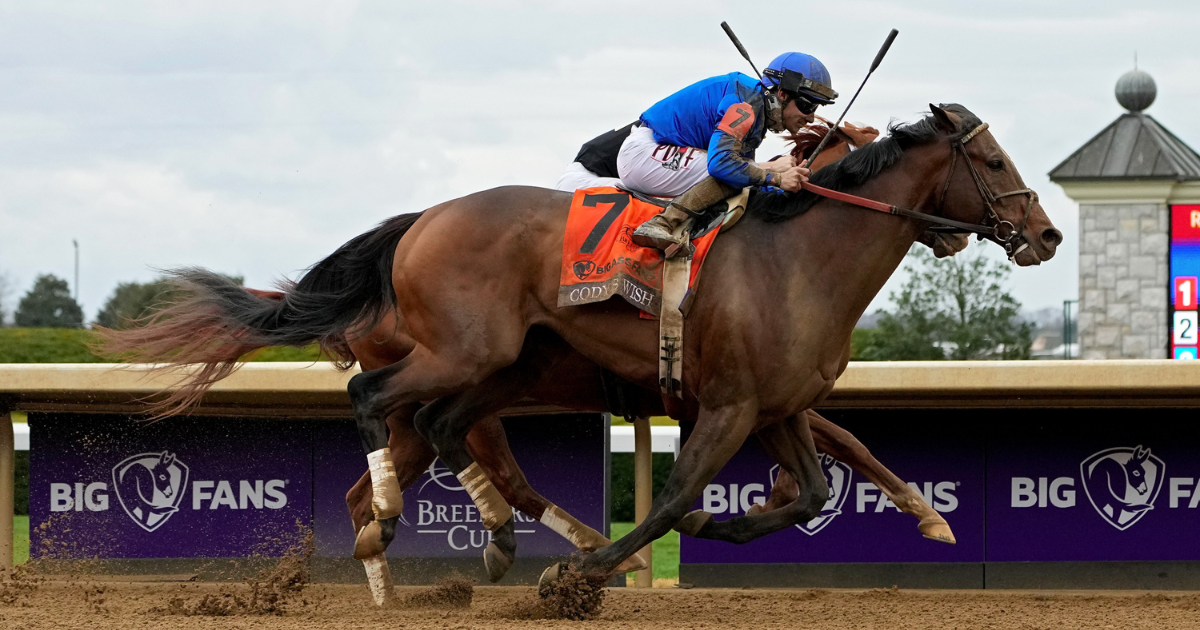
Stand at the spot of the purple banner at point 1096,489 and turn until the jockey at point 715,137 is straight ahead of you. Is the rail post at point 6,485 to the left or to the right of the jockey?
right

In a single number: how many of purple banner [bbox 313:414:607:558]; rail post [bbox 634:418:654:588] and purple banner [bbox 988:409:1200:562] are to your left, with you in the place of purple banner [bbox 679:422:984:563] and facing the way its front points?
1

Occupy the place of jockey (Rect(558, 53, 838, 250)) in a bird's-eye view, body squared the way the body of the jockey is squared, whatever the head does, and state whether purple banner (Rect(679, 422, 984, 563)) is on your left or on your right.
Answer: on your left

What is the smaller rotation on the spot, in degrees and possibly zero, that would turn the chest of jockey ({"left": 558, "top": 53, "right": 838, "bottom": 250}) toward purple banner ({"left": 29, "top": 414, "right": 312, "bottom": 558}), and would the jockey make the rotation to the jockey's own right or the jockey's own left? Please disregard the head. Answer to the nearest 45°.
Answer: approximately 135° to the jockey's own left

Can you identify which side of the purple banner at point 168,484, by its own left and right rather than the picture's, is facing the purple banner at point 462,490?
left

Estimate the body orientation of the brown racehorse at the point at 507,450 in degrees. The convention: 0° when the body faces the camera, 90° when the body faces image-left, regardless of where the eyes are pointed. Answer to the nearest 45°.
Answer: approximately 270°

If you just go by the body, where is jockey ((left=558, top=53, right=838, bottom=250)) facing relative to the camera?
to the viewer's right

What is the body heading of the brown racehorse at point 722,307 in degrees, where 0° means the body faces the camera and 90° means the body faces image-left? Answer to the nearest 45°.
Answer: approximately 270°

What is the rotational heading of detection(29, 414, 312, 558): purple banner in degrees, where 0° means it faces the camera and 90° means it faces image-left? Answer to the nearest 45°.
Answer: approximately 0°

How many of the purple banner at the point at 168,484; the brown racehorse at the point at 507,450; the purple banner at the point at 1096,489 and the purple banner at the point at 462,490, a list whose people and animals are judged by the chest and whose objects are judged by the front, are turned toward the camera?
3

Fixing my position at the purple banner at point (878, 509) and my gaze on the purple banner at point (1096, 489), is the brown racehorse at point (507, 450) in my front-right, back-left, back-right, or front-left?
back-right
